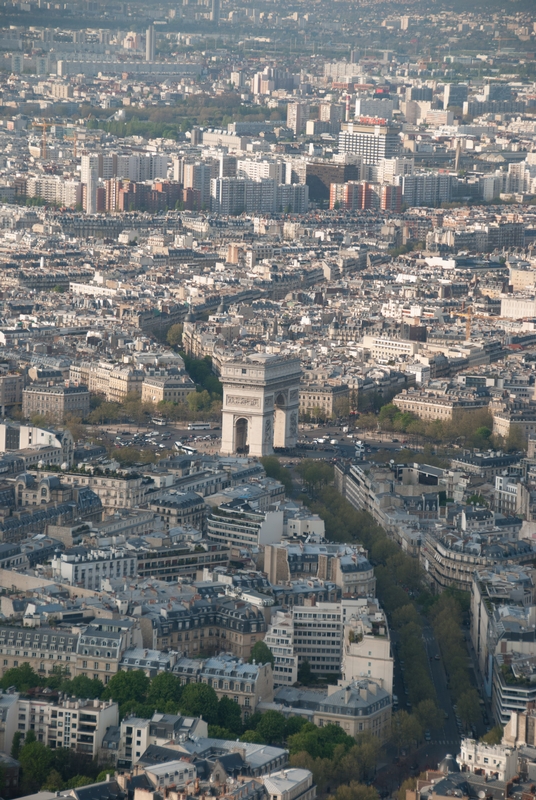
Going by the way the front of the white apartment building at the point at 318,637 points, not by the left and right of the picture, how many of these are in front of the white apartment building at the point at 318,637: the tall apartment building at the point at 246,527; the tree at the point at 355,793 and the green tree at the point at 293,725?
2

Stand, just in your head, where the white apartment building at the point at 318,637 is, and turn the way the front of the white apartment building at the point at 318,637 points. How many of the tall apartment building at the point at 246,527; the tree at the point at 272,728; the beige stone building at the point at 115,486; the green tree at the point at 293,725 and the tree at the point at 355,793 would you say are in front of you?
3

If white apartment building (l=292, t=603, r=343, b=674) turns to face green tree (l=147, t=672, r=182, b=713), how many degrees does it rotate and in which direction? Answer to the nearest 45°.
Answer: approximately 45° to its right

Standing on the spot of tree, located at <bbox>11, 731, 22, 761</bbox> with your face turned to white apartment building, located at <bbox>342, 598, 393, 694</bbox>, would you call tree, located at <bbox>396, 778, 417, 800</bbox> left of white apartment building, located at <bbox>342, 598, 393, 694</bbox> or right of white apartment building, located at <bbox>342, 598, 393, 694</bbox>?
right

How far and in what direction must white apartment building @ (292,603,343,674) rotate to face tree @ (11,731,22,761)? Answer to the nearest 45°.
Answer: approximately 45° to its right

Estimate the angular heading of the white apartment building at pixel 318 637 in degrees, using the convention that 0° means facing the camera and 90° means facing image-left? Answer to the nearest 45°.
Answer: approximately 0°

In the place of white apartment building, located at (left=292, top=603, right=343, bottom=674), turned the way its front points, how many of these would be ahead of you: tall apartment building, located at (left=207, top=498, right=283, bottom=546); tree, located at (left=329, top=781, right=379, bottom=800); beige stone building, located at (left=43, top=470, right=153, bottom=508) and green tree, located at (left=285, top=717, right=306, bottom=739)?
2

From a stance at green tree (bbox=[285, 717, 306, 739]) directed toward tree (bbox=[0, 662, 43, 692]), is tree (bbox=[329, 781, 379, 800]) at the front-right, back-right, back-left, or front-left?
back-left

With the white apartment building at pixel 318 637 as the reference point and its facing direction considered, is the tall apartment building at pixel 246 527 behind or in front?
behind

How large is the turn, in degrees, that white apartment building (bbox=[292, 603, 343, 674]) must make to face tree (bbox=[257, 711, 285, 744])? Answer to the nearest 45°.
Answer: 0° — it already faces it
